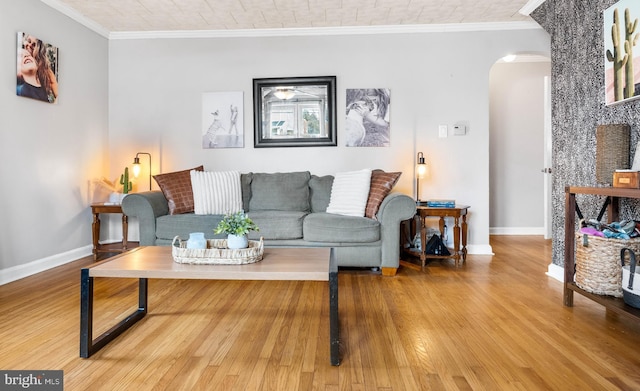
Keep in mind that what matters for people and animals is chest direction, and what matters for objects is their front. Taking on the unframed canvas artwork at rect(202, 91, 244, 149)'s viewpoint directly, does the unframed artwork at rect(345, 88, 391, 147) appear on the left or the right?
on its left

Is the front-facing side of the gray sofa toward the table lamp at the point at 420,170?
no

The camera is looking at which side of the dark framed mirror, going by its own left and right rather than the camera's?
front

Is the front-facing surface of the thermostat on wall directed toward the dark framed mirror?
no

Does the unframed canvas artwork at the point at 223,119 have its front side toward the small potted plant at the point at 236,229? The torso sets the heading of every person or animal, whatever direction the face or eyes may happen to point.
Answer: yes

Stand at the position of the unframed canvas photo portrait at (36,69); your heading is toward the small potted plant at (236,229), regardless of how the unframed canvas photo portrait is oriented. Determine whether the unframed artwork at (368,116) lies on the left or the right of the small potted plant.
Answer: left

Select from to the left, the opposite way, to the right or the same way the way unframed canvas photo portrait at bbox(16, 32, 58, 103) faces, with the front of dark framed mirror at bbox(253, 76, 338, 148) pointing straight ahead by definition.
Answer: to the left

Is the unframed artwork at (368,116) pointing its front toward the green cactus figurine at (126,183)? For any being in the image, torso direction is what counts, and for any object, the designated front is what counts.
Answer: no

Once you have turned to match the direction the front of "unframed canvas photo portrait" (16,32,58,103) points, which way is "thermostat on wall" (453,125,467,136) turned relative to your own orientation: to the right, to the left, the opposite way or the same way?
to the right

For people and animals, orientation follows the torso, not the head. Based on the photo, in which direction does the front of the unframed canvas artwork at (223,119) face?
toward the camera

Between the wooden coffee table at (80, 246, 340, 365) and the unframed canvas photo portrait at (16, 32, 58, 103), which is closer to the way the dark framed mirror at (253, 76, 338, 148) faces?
the wooden coffee table

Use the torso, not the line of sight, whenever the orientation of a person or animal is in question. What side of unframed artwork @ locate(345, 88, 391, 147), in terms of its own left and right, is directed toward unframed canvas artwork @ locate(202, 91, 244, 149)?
right

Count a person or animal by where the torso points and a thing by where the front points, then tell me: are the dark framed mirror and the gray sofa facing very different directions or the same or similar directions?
same or similar directions

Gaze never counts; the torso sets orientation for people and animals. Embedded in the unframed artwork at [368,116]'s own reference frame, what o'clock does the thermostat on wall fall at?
The thermostat on wall is roughly at 9 o'clock from the unframed artwork.

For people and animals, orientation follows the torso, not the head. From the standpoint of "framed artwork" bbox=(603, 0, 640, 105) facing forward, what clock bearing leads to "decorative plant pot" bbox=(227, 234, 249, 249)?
The decorative plant pot is roughly at 12 o'clock from the framed artwork.

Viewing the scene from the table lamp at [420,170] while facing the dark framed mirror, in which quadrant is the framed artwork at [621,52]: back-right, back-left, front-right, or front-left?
back-left

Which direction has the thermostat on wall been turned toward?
toward the camera
